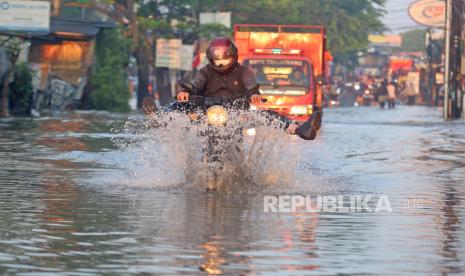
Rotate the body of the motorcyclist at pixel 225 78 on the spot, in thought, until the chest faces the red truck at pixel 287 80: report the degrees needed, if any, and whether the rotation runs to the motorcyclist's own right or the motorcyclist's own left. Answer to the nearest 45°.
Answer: approximately 180°

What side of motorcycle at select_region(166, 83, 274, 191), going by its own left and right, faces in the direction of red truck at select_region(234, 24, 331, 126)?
back

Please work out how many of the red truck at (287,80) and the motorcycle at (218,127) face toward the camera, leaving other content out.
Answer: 2

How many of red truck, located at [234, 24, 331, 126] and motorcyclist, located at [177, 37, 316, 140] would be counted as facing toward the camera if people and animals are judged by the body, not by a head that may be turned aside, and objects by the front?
2

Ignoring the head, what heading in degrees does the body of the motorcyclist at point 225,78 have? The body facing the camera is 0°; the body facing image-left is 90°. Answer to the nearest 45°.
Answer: approximately 0°
